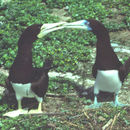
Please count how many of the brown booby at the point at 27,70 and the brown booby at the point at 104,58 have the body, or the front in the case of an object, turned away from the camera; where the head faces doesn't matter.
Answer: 0

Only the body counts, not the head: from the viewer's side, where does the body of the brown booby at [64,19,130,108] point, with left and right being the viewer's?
facing the viewer and to the left of the viewer

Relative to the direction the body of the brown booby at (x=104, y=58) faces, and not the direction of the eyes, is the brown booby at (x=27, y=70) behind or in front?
in front
